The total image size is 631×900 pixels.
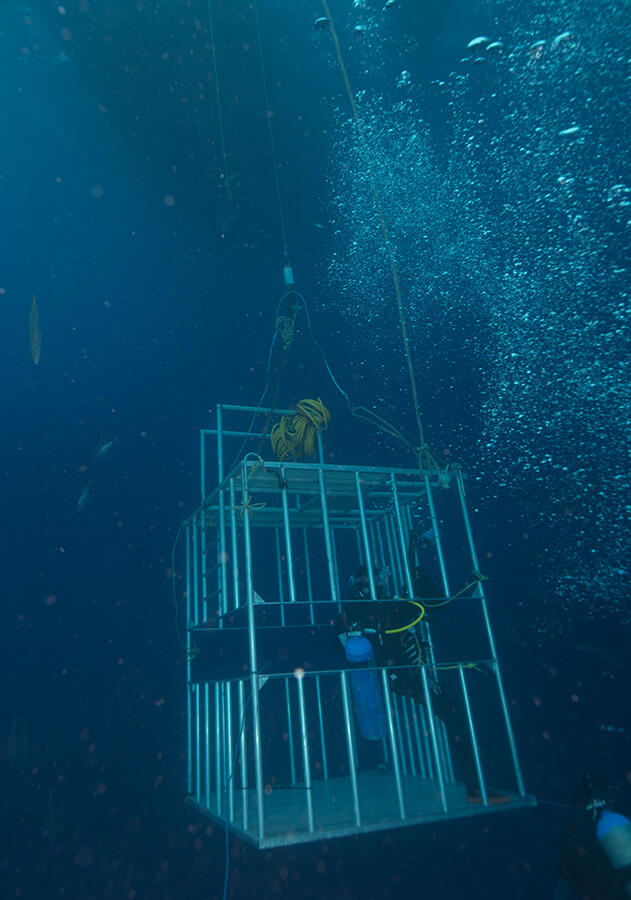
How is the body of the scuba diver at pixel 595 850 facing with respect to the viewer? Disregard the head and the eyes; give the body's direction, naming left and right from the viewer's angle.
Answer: facing away from the viewer and to the left of the viewer

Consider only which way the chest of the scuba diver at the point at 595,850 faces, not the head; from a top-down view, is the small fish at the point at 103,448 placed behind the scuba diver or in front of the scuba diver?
in front

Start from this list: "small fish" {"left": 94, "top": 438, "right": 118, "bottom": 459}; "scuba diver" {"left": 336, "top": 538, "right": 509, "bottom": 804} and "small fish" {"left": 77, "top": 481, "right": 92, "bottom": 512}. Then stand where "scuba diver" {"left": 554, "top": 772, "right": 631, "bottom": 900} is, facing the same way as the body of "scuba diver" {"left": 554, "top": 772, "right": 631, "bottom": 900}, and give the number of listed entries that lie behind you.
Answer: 0

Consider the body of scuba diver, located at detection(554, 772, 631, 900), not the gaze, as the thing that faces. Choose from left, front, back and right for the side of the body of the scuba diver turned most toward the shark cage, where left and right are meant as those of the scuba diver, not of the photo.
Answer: front

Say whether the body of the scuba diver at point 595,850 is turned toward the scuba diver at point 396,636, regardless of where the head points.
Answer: yes

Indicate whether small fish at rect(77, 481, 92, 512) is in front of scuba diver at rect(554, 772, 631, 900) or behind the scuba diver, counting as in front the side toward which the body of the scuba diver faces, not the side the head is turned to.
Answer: in front
